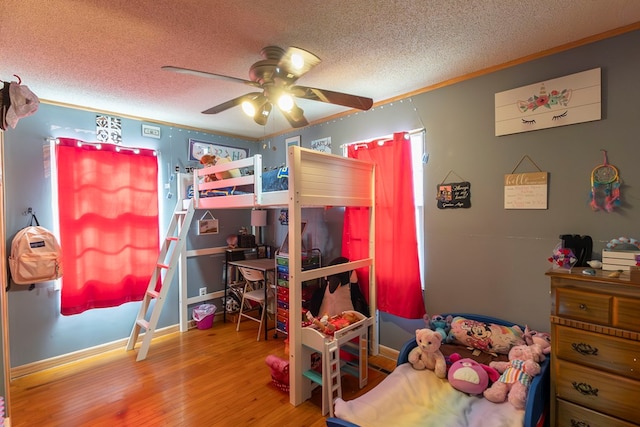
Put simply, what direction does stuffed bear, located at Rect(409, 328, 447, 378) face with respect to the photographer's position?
facing the viewer and to the left of the viewer

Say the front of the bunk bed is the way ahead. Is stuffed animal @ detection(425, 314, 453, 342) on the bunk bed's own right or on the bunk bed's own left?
on the bunk bed's own left

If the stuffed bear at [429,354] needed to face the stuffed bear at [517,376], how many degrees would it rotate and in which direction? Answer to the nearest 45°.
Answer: approximately 135° to its left

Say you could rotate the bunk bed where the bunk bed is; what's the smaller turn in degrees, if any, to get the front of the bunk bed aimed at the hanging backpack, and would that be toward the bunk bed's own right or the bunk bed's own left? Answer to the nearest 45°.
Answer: approximately 45° to the bunk bed's own right

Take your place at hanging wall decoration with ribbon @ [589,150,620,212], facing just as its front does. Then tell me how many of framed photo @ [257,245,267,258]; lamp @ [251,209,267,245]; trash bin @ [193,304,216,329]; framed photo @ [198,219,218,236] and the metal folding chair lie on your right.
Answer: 5

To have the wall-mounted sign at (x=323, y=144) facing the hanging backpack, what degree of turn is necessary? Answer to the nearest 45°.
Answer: approximately 45° to its right
